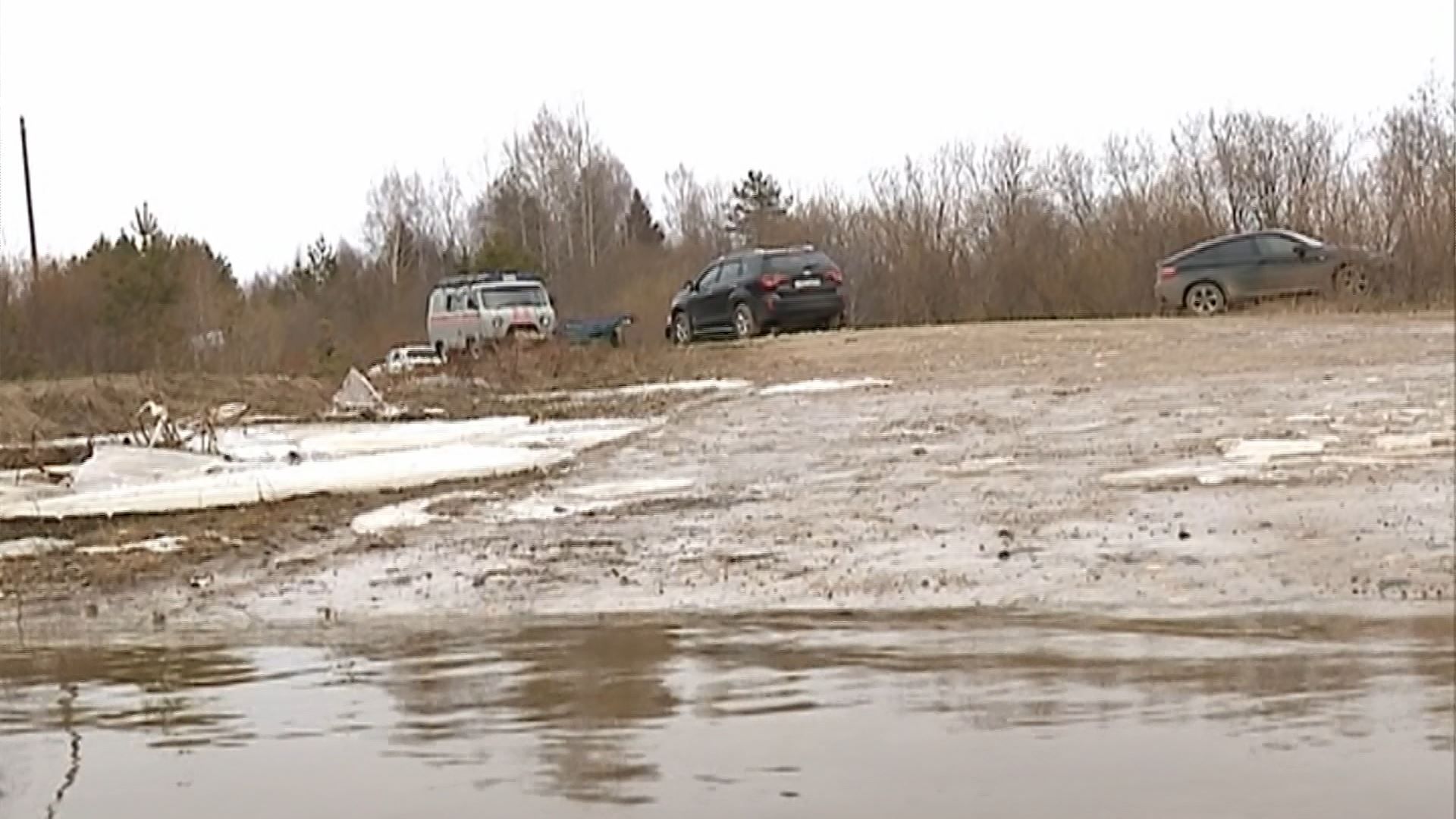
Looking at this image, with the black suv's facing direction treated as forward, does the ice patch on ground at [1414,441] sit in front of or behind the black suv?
behind

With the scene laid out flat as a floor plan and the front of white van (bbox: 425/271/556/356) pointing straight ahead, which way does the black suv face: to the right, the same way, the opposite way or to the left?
the opposite way

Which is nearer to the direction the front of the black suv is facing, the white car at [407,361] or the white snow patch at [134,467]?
the white car

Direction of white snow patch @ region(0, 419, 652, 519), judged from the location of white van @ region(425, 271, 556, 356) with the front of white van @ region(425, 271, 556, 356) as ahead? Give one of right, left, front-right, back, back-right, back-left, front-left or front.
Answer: front-right

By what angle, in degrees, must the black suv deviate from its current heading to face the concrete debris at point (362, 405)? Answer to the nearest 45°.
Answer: approximately 90° to its left

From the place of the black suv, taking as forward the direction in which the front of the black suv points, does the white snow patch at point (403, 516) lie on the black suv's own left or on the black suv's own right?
on the black suv's own left

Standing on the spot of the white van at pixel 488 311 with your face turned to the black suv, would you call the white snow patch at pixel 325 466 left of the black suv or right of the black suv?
right

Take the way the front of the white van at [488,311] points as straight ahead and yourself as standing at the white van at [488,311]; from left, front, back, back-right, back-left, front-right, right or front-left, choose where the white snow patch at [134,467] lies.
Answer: front-right

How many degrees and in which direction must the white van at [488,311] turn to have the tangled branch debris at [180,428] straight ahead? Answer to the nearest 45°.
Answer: approximately 45° to its right

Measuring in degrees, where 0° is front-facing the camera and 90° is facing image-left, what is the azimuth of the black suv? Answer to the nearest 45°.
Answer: approximately 135°
